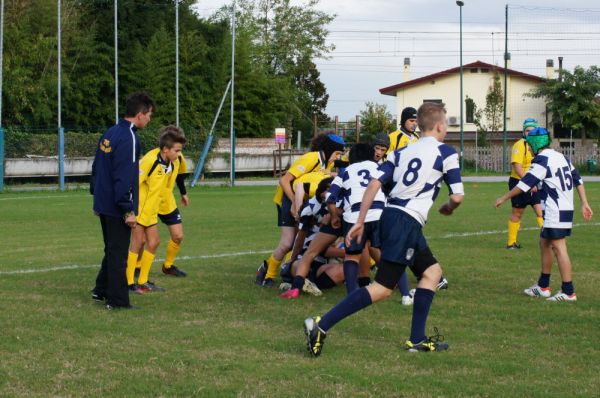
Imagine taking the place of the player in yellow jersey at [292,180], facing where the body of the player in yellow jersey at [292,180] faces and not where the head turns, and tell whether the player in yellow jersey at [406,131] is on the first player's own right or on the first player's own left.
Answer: on the first player's own left

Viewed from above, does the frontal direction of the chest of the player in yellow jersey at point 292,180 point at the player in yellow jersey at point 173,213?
no

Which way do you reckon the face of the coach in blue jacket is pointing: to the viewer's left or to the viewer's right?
to the viewer's right

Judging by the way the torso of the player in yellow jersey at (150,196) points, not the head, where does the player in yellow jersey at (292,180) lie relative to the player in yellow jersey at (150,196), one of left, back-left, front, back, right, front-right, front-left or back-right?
front-left

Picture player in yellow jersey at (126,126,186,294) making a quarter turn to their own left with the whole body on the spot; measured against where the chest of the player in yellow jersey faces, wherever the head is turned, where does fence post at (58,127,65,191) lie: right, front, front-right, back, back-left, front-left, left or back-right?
front-left

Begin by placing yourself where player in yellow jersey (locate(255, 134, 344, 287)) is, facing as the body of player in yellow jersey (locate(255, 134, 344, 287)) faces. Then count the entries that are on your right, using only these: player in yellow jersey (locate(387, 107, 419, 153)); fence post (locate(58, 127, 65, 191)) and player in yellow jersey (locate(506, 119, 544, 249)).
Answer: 0

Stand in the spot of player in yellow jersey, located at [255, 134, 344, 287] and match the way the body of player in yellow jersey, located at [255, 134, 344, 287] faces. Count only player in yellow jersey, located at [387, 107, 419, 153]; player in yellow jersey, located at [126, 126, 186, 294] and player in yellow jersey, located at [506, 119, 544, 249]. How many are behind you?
1

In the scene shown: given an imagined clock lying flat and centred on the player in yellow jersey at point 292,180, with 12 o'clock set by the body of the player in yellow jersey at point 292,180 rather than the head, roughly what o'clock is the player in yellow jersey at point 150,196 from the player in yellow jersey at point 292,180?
the player in yellow jersey at point 150,196 is roughly at 6 o'clock from the player in yellow jersey at point 292,180.

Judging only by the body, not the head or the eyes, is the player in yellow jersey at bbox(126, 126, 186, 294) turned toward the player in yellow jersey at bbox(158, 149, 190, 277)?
no

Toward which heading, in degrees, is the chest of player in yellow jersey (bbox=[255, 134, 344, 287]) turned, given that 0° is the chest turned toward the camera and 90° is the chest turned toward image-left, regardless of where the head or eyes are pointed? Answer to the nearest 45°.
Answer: approximately 270°

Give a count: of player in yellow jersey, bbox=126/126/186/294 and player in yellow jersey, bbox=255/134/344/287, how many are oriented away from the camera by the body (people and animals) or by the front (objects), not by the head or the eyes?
0

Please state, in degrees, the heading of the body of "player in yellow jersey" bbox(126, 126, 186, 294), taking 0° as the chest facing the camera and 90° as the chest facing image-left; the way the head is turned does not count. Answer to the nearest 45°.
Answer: approximately 315°

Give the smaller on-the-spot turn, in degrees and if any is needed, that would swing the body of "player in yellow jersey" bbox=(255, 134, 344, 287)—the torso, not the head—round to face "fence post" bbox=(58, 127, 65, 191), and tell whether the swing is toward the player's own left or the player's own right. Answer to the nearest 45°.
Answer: approximately 90° to the player's own left

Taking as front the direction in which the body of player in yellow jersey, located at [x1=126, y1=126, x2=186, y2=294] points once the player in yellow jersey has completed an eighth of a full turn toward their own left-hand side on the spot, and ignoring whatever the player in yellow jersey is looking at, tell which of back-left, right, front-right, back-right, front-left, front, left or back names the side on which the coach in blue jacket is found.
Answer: right

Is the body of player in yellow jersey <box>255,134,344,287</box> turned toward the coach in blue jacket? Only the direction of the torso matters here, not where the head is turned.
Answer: no
